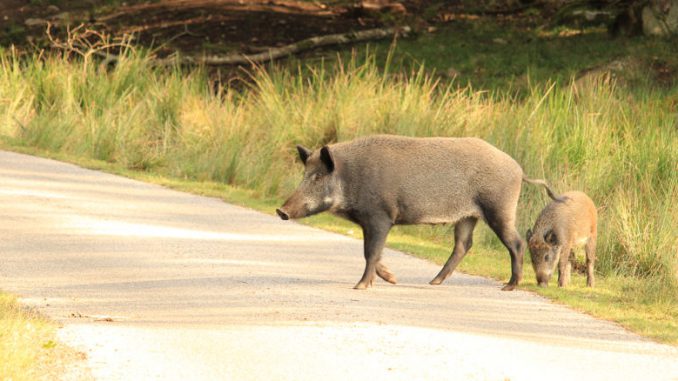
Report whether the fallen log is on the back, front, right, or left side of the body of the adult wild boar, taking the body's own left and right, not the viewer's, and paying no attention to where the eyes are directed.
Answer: right

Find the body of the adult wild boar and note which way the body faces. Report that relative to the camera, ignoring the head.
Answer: to the viewer's left
